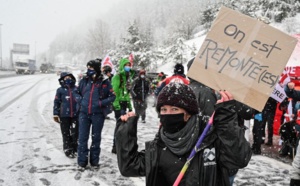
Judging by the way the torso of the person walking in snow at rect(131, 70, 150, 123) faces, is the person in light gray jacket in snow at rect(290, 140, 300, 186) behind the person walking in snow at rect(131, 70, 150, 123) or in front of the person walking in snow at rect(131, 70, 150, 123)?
in front

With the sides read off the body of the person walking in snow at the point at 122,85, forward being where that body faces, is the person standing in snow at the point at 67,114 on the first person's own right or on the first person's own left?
on the first person's own right

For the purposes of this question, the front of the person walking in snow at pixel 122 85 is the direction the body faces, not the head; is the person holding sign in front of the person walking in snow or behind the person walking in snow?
in front

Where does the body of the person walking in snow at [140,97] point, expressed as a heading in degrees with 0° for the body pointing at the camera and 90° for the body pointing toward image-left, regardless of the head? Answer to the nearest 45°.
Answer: approximately 0°

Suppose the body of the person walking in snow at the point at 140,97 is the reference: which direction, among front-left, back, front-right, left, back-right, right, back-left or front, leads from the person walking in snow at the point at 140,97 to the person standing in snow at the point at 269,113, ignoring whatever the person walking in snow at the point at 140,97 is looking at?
front-left

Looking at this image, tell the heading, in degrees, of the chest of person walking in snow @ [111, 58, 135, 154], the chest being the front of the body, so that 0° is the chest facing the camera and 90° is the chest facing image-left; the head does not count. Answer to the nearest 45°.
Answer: approximately 315°

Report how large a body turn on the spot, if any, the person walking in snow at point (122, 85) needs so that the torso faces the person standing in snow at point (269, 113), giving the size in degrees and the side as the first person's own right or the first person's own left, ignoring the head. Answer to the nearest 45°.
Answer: approximately 45° to the first person's own left

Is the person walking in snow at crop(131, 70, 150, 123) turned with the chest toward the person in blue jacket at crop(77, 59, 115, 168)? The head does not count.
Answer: yes

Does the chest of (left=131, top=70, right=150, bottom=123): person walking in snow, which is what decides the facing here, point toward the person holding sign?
yes
